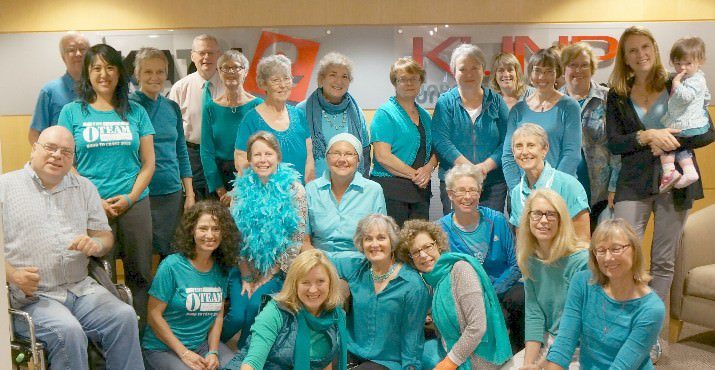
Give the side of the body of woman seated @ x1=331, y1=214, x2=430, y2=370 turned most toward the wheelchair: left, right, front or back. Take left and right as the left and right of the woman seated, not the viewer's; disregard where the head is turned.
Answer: right

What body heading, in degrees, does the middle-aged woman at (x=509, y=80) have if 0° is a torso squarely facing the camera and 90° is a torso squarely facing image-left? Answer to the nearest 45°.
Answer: approximately 0°

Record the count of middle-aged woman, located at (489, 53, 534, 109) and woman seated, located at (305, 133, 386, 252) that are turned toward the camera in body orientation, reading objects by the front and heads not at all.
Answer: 2

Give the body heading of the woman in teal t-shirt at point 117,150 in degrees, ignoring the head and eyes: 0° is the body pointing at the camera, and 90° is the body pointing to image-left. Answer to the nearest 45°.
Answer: approximately 0°
